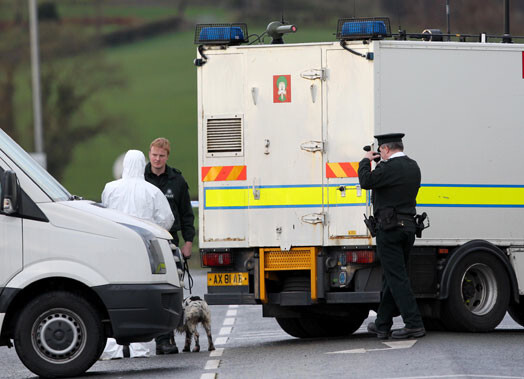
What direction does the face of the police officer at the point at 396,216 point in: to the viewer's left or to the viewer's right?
to the viewer's left

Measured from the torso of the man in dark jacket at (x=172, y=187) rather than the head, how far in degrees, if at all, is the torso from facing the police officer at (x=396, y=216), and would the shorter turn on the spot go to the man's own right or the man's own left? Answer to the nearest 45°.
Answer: approximately 90° to the man's own left

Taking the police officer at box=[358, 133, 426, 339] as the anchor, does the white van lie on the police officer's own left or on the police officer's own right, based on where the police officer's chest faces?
on the police officer's own left

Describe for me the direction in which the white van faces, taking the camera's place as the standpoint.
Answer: facing to the right of the viewer

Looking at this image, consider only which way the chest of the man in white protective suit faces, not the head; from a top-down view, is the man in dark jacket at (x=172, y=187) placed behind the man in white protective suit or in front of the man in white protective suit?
in front

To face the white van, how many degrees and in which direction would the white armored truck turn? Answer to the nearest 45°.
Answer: approximately 180°

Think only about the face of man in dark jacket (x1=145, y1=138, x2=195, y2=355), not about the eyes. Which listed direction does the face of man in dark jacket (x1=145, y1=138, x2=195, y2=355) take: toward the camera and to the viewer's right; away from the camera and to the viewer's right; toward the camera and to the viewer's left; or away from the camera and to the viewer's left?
toward the camera and to the viewer's left

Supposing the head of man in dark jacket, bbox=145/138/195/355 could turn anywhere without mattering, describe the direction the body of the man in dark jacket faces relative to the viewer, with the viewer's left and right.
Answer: facing the viewer and to the left of the viewer

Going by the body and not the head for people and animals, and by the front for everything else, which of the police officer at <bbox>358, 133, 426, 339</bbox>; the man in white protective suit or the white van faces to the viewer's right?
the white van

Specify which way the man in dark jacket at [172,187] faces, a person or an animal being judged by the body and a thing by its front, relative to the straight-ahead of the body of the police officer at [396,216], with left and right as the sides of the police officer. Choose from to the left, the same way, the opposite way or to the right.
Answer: to the left

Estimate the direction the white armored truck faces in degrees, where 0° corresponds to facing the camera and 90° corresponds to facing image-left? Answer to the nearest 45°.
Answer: approximately 225°

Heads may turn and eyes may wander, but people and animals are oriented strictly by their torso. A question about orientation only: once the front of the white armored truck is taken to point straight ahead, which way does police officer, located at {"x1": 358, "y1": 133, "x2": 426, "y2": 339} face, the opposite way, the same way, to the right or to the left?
to the left

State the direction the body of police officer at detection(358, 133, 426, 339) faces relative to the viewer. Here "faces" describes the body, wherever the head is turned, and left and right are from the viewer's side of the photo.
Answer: facing away from the viewer and to the left of the viewer

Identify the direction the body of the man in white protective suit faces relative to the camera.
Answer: away from the camera
